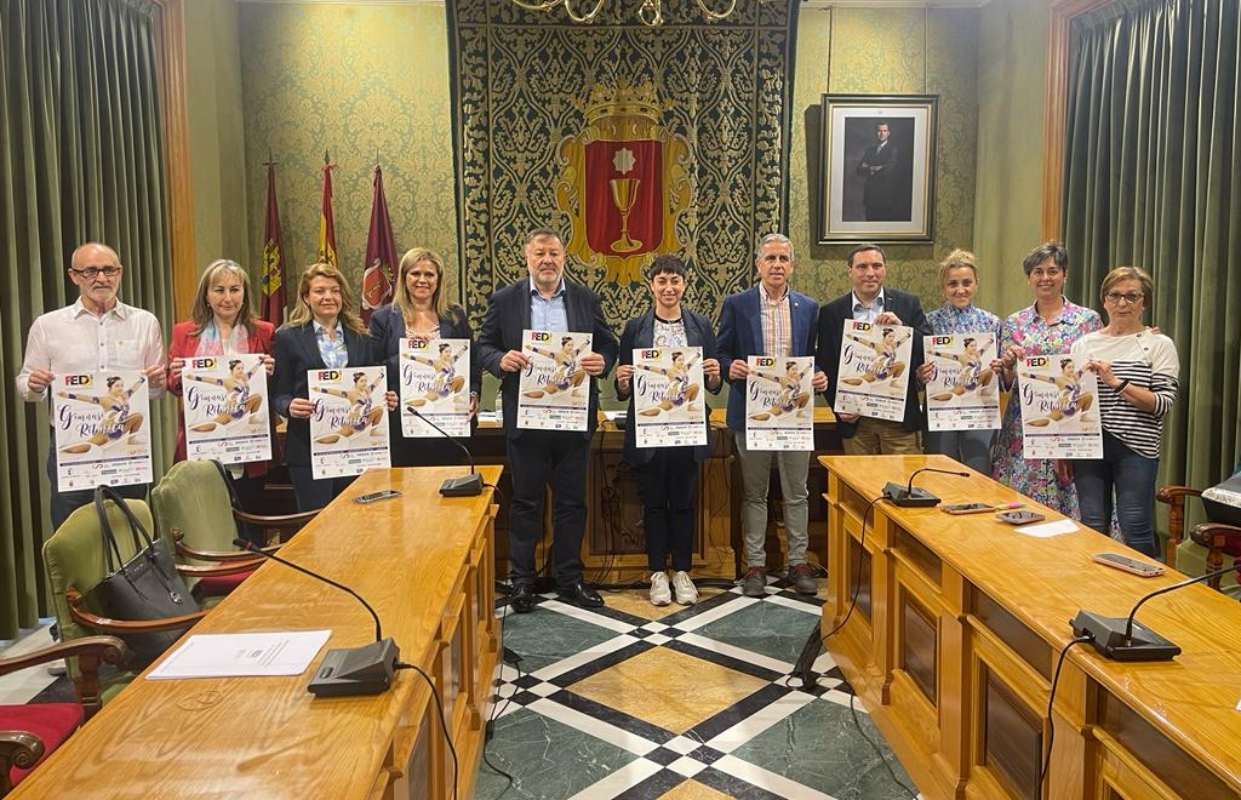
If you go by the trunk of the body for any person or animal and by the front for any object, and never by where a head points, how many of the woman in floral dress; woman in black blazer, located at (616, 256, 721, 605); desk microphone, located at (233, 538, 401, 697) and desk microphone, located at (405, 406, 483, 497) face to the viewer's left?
2

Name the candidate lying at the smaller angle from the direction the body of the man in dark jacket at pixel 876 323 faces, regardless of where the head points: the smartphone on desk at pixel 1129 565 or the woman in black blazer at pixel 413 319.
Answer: the smartphone on desk

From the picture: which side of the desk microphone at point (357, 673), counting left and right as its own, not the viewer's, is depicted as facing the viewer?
left

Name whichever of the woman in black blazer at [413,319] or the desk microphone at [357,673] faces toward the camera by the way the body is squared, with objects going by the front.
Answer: the woman in black blazer

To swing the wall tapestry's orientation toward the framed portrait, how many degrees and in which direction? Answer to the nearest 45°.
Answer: approximately 90° to its left

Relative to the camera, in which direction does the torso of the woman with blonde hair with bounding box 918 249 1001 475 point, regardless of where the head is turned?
toward the camera

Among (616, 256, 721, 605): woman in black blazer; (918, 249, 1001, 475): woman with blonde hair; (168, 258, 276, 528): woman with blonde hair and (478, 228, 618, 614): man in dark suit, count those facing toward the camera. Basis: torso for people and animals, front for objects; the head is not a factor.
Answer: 4

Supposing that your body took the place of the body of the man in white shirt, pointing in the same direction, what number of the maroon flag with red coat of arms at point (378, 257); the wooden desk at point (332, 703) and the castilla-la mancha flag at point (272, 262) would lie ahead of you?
1

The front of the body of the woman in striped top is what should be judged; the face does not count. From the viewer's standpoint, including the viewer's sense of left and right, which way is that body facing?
facing the viewer and to the left of the viewer

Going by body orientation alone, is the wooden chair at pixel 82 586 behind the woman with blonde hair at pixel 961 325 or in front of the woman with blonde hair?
in front

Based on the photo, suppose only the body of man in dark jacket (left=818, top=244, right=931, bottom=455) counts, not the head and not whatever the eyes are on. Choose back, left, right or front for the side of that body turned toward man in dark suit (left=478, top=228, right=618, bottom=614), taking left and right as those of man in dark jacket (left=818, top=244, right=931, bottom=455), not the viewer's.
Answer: right

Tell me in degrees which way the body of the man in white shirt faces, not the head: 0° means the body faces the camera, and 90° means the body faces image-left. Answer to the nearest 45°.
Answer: approximately 0°

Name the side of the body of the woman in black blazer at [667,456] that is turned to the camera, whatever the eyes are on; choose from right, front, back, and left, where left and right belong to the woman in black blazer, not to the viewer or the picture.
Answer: front

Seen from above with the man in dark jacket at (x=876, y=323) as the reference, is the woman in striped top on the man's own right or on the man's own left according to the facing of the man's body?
on the man's own left

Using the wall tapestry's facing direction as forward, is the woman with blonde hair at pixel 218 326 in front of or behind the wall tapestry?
in front
